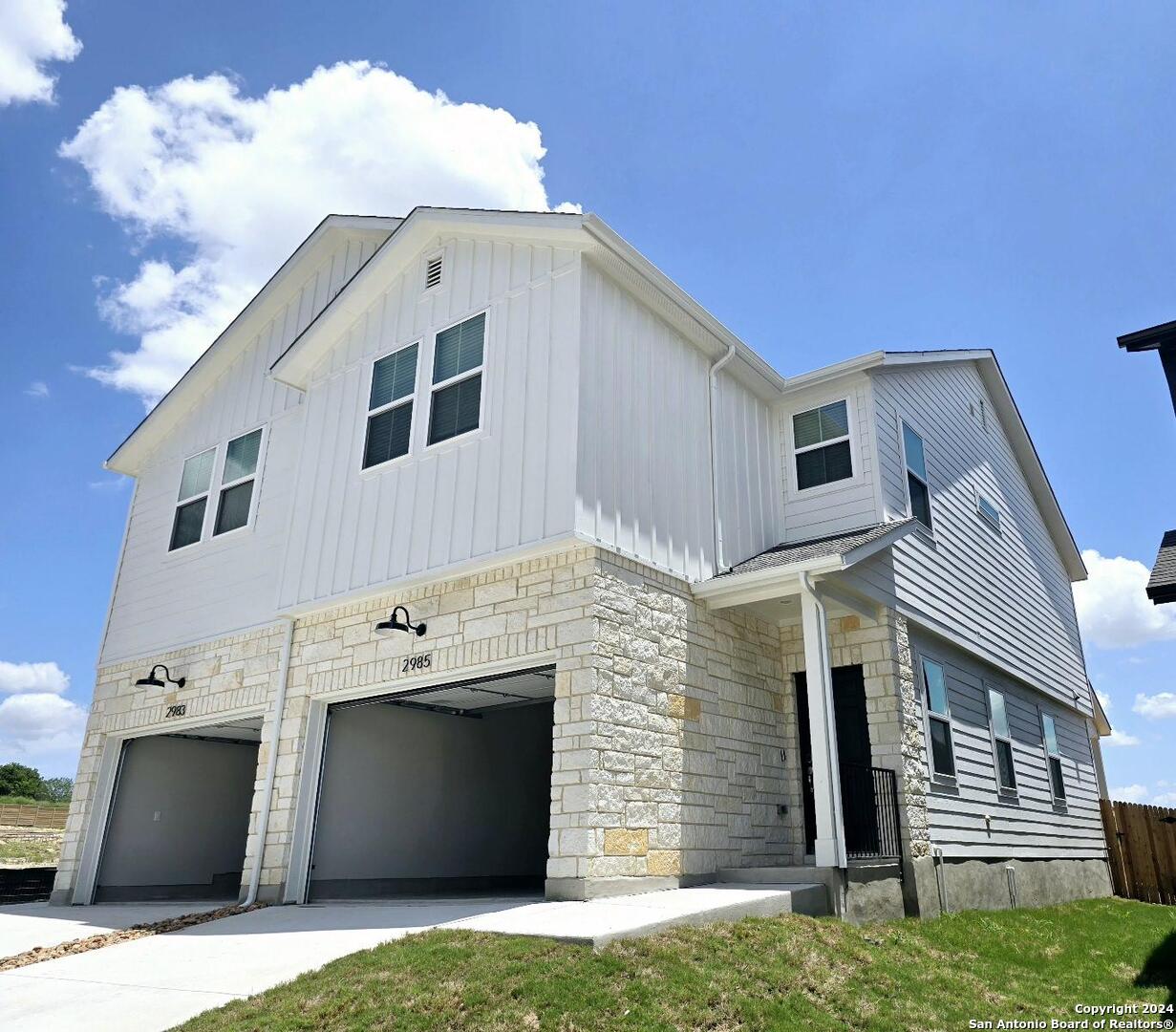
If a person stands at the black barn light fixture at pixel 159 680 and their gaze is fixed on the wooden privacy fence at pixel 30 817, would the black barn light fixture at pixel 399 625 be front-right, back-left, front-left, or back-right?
back-right

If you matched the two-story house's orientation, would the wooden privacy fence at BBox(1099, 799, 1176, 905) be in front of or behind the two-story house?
behind

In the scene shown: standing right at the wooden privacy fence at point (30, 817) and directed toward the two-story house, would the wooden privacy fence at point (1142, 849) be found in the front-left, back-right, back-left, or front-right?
front-left

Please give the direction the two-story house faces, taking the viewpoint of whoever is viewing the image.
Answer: facing the viewer and to the left of the viewer

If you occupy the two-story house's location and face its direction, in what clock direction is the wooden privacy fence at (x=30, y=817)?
The wooden privacy fence is roughly at 3 o'clock from the two-story house.

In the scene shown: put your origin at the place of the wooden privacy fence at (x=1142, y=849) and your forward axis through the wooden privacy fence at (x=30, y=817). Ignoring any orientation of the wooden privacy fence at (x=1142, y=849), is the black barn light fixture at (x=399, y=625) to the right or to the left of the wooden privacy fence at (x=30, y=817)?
left
